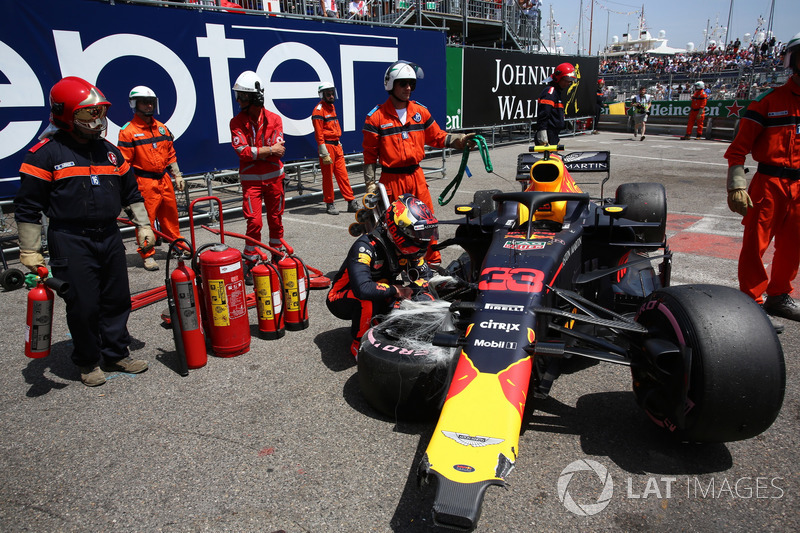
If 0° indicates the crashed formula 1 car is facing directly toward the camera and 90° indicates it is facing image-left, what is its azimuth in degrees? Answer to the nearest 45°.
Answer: approximately 0°

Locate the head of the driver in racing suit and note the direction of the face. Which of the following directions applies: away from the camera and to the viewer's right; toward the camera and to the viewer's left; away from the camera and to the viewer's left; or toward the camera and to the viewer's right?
toward the camera and to the viewer's right

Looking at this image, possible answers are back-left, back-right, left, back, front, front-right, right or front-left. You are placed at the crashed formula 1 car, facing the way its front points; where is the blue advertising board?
back-right

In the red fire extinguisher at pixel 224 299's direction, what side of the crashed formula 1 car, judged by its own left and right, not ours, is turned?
right

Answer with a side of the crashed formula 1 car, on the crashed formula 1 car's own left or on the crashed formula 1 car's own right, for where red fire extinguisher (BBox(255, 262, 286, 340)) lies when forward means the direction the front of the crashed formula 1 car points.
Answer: on the crashed formula 1 car's own right
